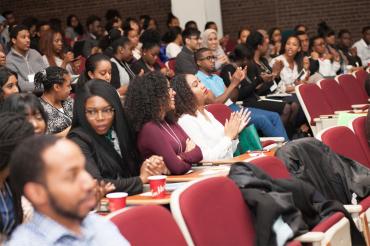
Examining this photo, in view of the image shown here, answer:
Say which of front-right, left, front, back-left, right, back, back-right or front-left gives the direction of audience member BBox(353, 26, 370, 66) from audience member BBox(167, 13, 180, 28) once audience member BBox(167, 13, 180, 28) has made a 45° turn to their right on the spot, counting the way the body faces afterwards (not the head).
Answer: front-left

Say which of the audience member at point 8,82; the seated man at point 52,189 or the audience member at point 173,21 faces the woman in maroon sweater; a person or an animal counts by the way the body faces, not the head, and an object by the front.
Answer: the audience member at point 8,82

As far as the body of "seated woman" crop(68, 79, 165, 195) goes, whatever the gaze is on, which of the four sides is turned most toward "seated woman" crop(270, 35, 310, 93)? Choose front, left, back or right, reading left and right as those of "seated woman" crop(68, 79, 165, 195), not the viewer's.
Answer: left

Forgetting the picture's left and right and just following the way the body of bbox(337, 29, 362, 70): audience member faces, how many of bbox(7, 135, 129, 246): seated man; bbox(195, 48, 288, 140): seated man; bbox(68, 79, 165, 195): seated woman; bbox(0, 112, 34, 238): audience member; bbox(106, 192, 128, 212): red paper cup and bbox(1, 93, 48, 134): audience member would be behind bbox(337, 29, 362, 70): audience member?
0

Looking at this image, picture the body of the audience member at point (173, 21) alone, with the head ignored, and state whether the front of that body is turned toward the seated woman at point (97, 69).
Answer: no

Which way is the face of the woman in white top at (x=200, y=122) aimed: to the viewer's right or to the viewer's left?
to the viewer's right

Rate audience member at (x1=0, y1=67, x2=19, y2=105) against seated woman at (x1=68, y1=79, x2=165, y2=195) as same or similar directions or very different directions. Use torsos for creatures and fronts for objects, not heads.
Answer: same or similar directions

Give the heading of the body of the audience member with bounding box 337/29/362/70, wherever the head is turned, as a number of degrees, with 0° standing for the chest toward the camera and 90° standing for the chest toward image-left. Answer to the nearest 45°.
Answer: approximately 315°

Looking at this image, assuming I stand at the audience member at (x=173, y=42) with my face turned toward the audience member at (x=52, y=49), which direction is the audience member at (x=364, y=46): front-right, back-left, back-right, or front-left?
back-left

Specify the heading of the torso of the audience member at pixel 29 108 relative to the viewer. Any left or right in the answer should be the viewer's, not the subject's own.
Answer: facing the viewer and to the right of the viewer

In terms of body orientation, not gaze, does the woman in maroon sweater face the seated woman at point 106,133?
no

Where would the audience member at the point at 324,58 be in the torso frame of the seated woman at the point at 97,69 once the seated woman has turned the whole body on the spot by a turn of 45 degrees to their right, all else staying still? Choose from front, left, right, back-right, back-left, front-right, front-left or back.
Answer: back-left

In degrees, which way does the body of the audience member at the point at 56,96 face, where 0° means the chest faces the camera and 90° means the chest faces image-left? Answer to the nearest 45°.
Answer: approximately 315°

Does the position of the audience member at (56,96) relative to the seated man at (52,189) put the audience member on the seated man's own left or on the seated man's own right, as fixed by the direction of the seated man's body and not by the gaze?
on the seated man's own left

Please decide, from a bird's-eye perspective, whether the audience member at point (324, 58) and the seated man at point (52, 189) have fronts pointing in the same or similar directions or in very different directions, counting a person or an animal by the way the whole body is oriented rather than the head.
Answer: same or similar directions

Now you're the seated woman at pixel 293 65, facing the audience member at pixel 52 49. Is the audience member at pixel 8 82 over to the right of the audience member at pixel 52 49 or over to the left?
left

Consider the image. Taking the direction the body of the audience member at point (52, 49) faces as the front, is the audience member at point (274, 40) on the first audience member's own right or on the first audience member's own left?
on the first audience member's own left

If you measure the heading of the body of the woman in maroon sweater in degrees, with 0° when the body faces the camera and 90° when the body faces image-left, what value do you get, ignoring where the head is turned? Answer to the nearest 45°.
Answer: approximately 270°

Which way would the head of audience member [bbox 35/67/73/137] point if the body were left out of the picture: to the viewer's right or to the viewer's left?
to the viewer's right
